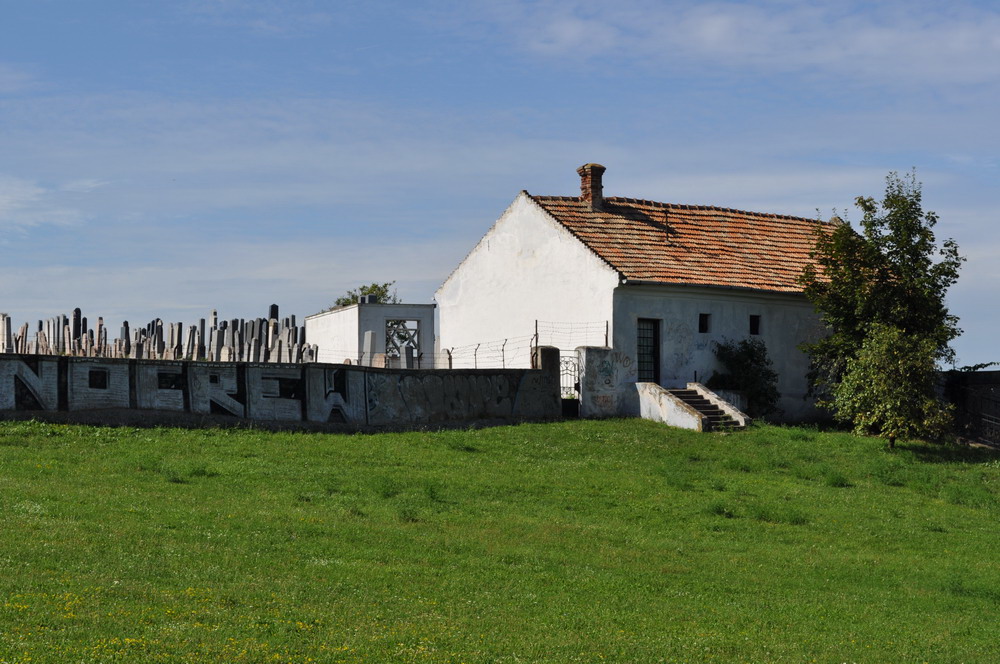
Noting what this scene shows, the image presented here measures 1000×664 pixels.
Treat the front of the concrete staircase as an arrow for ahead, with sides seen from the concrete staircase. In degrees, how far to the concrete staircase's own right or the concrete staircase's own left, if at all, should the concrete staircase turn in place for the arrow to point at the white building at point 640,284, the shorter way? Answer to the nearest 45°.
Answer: approximately 180°

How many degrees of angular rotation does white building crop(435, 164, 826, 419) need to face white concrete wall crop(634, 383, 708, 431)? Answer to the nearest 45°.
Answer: approximately 45° to its right

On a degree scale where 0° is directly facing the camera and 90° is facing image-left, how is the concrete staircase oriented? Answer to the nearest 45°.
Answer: approximately 315°

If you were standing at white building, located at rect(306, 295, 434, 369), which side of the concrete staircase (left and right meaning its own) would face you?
back

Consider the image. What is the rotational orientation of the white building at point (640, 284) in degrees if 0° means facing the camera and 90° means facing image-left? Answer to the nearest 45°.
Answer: approximately 315°

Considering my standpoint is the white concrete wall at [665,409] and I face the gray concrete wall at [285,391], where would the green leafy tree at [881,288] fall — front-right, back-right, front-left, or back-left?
back-left
